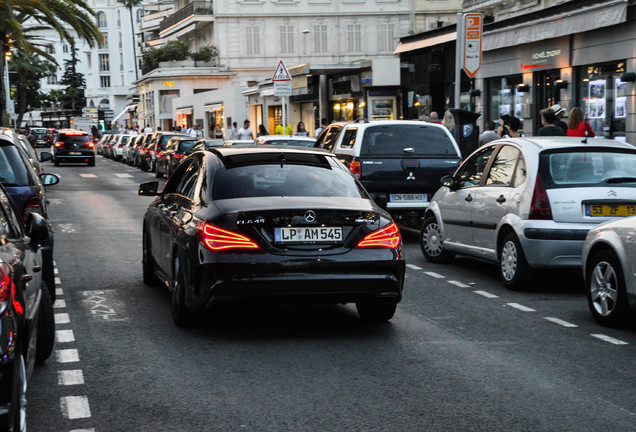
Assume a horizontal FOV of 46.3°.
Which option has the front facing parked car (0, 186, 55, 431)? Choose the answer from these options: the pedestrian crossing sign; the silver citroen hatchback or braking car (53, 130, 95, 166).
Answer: the pedestrian crossing sign

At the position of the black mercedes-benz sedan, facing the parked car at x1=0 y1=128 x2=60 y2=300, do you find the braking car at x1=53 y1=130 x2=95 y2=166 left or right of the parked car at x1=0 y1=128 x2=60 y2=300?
right

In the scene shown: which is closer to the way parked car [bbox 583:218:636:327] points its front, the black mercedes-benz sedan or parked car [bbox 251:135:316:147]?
the parked car

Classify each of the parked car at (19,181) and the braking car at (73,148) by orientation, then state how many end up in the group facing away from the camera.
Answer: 2

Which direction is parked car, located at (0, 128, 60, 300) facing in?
away from the camera

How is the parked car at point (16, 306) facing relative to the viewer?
away from the camera

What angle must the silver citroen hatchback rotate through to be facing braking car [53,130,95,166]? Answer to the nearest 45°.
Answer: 0° — it already faces it

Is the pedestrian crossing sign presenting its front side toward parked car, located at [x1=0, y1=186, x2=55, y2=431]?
yes

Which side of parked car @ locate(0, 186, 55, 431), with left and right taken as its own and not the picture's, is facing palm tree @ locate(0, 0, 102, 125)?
front

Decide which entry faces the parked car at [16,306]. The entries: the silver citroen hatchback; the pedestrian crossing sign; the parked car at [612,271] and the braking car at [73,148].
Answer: the pedestrian crossing sign

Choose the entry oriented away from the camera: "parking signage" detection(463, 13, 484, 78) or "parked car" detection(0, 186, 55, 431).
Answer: the parked car

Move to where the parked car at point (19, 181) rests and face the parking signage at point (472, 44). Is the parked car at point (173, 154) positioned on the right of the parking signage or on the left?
left

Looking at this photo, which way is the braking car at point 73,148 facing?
away from the camera

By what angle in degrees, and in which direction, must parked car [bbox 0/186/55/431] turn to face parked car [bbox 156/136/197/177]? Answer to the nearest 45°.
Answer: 0° — it already faces it

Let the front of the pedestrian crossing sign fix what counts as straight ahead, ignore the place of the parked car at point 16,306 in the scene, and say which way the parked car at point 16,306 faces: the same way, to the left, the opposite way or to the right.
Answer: the opposite way

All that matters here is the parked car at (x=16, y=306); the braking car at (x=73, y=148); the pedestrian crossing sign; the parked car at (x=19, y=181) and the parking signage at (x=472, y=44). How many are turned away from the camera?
3

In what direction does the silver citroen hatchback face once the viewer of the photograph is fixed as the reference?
facing away from the viewer and to the left of the viewer

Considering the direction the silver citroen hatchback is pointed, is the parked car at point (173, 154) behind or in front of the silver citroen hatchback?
in front
